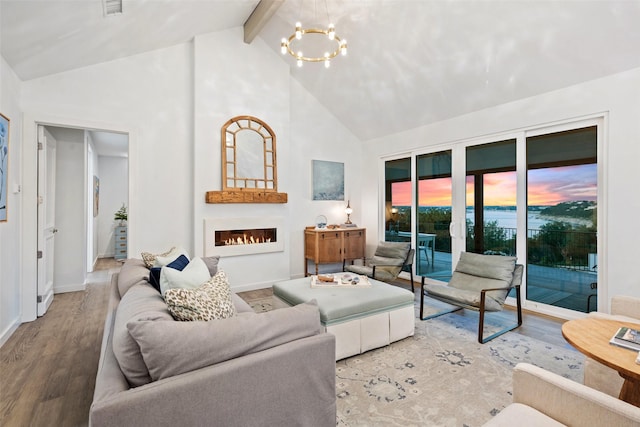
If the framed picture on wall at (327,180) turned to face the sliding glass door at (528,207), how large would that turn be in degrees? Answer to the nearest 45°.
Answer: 0° — it already faces it

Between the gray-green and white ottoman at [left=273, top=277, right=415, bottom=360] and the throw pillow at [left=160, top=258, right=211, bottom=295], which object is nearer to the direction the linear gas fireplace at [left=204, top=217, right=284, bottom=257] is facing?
the gray-green and white ottoman

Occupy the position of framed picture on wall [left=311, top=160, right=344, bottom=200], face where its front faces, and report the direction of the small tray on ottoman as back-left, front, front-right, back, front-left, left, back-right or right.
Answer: front-right

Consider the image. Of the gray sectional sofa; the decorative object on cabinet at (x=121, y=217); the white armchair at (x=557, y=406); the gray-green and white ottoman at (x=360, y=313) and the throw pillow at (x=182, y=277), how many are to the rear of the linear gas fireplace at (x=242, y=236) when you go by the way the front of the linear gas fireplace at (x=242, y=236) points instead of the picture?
1

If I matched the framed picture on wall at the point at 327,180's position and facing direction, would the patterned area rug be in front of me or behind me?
in front

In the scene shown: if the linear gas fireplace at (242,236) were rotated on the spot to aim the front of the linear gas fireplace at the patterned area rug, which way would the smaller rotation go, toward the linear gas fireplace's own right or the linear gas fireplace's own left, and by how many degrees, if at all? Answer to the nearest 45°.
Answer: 0° — it already faces it

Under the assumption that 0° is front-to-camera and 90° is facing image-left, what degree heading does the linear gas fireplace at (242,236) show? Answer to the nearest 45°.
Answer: approximately 315°

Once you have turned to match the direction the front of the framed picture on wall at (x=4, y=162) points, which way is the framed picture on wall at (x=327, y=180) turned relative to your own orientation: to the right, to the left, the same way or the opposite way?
to the right

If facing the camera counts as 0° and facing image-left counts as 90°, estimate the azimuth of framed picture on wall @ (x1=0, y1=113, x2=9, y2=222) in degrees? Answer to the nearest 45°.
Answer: approximately 270°

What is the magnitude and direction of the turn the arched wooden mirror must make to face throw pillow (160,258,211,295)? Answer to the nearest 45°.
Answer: approximately 45° to its right

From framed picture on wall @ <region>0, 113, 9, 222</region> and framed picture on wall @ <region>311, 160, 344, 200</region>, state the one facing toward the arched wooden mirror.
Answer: framed picture on wall @ <region>0, 113, 9, 222</region>

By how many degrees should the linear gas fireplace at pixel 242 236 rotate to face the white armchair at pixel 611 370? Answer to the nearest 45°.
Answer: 0° — it already faces it
